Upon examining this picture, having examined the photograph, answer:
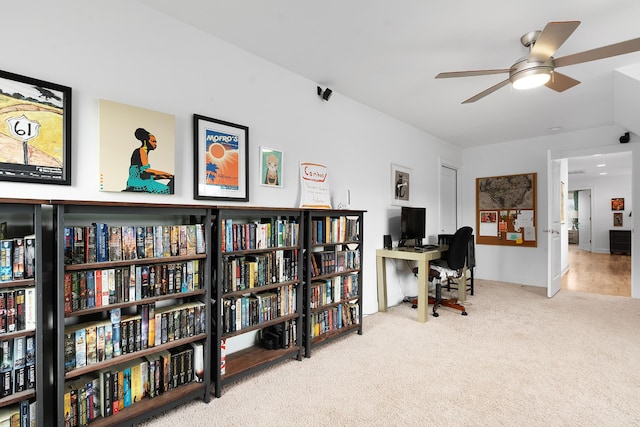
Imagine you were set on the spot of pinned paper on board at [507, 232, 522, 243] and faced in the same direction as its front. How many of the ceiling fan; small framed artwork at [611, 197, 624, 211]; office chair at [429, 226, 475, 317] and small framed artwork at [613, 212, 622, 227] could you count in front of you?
2

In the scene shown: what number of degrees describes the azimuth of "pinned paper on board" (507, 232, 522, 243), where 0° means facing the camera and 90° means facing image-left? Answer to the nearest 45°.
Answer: approximately 0°

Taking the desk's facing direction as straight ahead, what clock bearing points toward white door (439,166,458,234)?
The white door is roughly at 8 o'clock from the desk.

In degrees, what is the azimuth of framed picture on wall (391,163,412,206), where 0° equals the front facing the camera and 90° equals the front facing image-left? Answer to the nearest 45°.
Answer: approximately 315°

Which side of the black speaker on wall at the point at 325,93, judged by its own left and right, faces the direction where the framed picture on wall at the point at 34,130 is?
right

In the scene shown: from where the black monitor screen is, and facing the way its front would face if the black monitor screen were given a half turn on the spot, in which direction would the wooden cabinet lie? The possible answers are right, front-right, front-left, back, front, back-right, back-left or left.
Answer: right

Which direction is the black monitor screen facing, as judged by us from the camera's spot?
facing the viewer and to the right of the viewer

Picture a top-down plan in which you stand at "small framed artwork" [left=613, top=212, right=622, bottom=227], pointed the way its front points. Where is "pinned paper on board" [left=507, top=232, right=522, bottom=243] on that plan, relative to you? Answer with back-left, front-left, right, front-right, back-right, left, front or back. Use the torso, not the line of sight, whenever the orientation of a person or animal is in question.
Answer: front

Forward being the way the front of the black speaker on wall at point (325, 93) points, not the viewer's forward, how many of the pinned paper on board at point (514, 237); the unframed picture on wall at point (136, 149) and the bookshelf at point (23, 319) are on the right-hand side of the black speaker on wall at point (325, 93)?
2

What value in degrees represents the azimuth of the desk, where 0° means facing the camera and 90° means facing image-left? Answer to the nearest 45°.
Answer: approximately 315°

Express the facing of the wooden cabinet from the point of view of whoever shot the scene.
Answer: facing the viewer

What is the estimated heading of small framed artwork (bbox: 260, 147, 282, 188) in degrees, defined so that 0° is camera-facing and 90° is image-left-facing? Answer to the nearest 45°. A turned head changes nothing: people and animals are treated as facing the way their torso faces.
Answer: approximately 315°

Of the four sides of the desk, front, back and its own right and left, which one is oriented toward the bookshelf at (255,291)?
right

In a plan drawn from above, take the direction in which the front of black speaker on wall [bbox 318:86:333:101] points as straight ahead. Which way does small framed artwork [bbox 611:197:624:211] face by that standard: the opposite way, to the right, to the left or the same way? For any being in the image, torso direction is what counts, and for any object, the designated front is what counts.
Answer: to the right

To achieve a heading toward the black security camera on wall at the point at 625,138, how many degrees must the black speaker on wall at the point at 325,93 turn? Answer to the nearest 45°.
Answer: approximately 45° to its left

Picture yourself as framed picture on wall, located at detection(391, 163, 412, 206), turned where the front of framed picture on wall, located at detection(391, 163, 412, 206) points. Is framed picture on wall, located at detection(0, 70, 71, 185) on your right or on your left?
on your right

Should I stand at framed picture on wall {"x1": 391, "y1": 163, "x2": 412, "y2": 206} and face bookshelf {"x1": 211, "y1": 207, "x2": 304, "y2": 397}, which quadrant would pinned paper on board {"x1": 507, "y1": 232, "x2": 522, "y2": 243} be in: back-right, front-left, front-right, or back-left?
back-left

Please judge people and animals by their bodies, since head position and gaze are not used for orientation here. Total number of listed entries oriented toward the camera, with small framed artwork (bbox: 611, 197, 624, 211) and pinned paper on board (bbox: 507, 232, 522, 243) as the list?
2

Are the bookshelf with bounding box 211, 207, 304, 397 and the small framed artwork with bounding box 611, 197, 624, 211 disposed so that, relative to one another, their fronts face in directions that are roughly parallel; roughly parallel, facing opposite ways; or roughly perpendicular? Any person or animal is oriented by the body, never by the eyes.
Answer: roughly perpendicular

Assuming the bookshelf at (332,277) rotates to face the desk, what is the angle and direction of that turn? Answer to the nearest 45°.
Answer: approximately 90° to its left

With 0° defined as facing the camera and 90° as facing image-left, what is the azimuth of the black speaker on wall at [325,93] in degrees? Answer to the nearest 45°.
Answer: approximately 315°

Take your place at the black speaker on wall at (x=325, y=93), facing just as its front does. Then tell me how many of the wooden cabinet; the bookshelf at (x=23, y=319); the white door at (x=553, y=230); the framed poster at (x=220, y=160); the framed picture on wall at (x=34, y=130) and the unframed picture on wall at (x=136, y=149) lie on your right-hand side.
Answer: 4
